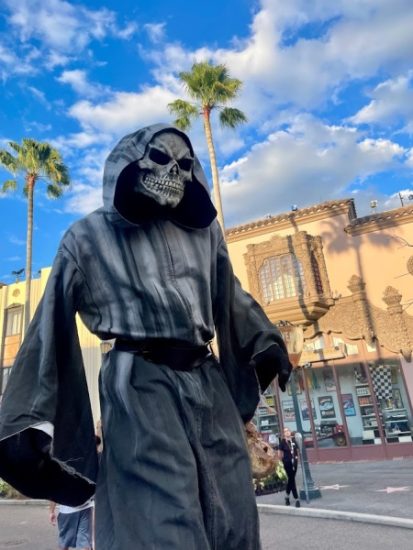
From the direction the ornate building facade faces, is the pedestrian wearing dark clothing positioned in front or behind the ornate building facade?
in front

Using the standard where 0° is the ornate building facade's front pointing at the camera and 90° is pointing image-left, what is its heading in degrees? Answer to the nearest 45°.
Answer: approximately 45°

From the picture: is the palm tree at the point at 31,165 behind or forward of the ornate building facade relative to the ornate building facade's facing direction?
forward
